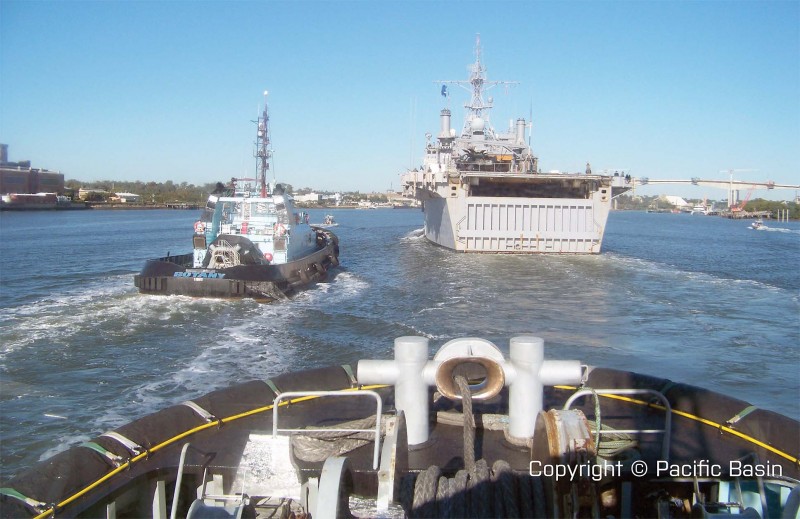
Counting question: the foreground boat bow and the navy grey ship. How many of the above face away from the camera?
2

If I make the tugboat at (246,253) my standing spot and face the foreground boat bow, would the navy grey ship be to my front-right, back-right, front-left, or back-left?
back-left

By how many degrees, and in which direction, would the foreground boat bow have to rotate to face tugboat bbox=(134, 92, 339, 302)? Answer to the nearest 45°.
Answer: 0° — it already faces it

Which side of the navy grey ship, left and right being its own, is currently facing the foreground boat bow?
back

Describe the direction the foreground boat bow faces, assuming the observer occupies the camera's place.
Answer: facing away from the viewer

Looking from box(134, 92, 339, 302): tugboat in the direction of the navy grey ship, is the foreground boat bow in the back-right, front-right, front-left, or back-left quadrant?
back-right

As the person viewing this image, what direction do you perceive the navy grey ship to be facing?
facing away from the viewer

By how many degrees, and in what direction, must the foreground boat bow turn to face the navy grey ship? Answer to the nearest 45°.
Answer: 0° — it already faces it

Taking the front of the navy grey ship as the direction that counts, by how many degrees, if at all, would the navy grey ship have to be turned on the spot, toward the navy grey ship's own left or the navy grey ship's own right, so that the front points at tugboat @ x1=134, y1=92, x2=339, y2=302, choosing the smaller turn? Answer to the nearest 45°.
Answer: approximately 135° to the navy grey ship's own left
